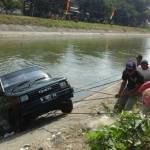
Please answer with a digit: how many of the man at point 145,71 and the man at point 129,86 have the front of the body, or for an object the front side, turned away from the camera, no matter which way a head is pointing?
0

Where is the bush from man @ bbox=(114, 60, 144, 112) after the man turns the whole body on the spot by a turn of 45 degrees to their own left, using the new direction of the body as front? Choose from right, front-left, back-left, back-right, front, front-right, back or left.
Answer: front

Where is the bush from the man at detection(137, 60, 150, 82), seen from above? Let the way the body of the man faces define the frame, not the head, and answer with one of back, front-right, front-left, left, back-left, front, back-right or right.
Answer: front-left

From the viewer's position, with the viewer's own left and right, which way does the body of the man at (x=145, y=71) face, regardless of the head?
facing the viewer and to the left of the viewer
